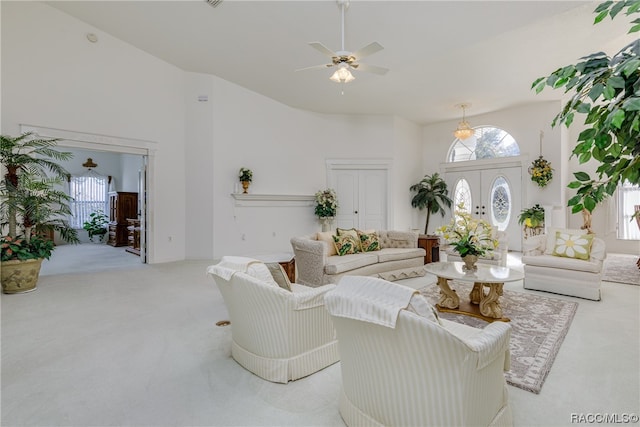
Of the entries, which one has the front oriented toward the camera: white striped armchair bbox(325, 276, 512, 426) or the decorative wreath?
the decorative wreath

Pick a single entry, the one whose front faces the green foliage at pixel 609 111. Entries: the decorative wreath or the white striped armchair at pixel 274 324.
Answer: the decorative wreath

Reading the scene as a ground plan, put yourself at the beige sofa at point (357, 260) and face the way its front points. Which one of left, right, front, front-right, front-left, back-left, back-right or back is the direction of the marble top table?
front

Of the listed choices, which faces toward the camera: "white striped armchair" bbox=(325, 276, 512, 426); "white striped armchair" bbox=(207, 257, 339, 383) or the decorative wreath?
the decorative wreath

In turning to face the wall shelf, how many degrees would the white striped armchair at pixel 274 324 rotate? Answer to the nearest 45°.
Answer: approximately 45° to its left

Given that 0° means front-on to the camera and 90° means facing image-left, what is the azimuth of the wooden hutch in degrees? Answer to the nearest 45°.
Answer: approximately 45°

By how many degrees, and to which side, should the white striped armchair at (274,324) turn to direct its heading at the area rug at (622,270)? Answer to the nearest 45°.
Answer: approximately 45° to its right

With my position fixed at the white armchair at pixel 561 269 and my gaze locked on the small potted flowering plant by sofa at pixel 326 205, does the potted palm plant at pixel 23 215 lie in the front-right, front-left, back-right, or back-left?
front-left

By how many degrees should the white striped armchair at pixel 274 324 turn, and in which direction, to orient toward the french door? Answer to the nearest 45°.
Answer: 0° — it already faces it

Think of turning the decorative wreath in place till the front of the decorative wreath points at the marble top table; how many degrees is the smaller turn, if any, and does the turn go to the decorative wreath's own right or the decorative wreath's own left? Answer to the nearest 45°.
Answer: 0° — it already faces it

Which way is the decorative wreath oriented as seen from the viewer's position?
toward the camera

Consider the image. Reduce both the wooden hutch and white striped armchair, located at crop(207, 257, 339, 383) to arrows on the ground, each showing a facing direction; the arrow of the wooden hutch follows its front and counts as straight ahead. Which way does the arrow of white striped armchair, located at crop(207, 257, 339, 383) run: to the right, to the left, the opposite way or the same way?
the opposite way

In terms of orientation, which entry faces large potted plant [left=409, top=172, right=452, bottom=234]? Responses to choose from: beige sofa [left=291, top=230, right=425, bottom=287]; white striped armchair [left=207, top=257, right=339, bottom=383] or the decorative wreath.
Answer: the white striped armchair

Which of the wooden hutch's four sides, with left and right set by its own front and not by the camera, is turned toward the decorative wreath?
left

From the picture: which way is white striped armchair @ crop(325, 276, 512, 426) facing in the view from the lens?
facing away from the viewer and to the right of the viewer

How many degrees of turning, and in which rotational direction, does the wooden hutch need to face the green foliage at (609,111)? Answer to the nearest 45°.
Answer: approximately 45° to its left

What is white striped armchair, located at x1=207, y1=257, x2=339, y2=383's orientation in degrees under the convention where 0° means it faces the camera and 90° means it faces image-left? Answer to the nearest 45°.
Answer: approximately 225°
